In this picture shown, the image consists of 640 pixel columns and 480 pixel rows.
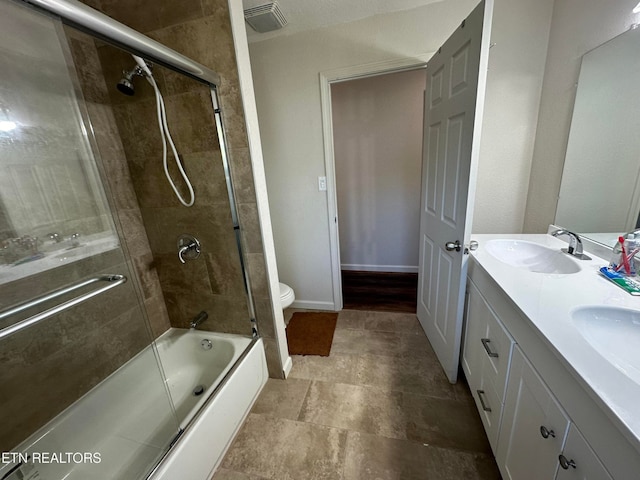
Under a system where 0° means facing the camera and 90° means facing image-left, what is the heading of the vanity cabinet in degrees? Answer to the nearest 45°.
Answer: approximately 45°

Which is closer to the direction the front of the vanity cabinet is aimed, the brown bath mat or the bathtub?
the bathtub

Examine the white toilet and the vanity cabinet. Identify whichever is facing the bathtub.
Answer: the vanity cabinet

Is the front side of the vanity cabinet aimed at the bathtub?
yes

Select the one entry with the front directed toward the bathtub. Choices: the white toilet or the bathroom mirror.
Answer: the bathroom mirror

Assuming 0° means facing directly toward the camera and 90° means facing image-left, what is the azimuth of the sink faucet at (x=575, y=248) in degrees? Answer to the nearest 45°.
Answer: approximately 45°

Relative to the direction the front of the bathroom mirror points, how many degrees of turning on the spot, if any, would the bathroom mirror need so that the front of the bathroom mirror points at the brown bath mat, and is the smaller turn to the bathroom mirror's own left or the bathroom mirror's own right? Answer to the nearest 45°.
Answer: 0° — it already faces it

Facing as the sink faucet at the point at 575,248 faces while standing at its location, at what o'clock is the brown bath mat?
The brown bath mat is roughly at 1 o'clock from the sink faucet.
